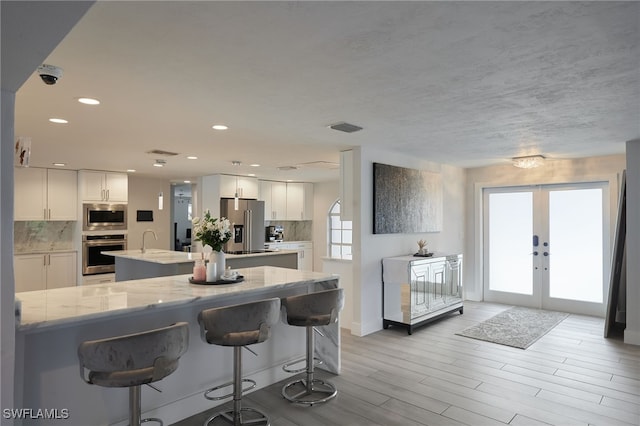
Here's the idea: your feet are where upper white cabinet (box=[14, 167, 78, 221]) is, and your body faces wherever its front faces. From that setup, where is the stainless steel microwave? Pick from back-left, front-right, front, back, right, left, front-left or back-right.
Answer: left

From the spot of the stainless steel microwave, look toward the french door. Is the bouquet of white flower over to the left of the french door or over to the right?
right

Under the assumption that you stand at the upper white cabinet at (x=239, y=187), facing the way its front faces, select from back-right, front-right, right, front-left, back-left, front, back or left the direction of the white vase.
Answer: front

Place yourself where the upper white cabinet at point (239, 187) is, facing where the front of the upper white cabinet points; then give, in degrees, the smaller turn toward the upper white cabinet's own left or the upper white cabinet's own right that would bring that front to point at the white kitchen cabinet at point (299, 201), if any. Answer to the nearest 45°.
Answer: approximately 135° to the upper white cabinet's own left

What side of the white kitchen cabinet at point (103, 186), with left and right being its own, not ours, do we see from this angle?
front

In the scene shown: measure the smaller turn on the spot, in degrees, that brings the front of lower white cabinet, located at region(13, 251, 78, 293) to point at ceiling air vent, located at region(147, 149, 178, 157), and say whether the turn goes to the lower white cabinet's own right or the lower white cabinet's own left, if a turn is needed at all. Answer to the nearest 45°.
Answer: approximately 45° to the lower white cabinet's own left

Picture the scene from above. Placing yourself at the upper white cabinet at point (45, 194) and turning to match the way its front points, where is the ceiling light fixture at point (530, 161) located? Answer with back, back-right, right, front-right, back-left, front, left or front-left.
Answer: front-left

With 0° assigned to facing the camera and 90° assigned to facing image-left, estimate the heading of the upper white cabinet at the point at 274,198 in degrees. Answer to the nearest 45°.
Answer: approximately 0°

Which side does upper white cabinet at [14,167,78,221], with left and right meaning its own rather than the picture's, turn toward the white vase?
front

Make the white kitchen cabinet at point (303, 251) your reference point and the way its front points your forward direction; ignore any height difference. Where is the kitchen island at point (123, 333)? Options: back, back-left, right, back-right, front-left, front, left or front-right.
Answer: front

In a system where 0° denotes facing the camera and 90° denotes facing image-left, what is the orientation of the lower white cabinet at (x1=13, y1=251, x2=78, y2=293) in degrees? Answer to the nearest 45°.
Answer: approximately 0°
